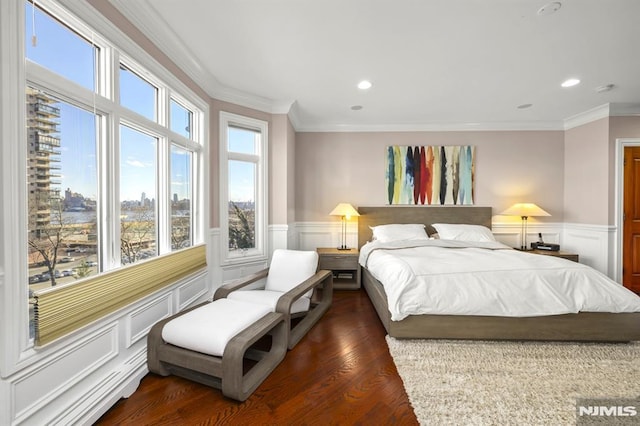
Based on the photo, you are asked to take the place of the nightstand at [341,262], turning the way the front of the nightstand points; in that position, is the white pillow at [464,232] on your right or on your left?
on your left

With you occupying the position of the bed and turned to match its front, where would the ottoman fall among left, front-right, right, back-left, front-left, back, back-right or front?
front-right

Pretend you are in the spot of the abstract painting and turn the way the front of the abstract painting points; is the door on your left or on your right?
on your left

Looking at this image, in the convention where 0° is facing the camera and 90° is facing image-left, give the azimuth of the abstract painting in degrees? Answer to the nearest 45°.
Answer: approximately 0°

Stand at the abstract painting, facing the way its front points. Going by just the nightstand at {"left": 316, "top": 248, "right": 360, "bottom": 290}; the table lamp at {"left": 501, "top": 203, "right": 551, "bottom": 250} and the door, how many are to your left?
2

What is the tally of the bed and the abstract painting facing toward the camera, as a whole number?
2

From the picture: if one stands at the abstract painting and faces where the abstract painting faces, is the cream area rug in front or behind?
in front

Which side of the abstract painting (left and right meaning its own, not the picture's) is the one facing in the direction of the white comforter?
front

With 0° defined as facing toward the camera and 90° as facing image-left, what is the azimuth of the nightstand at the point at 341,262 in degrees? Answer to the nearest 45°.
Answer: approximately 0°

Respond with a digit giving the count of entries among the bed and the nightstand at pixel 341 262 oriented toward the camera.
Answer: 2

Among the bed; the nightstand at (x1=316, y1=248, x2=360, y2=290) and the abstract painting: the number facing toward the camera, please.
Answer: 3

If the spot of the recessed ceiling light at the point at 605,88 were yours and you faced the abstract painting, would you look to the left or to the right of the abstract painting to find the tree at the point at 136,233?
left
